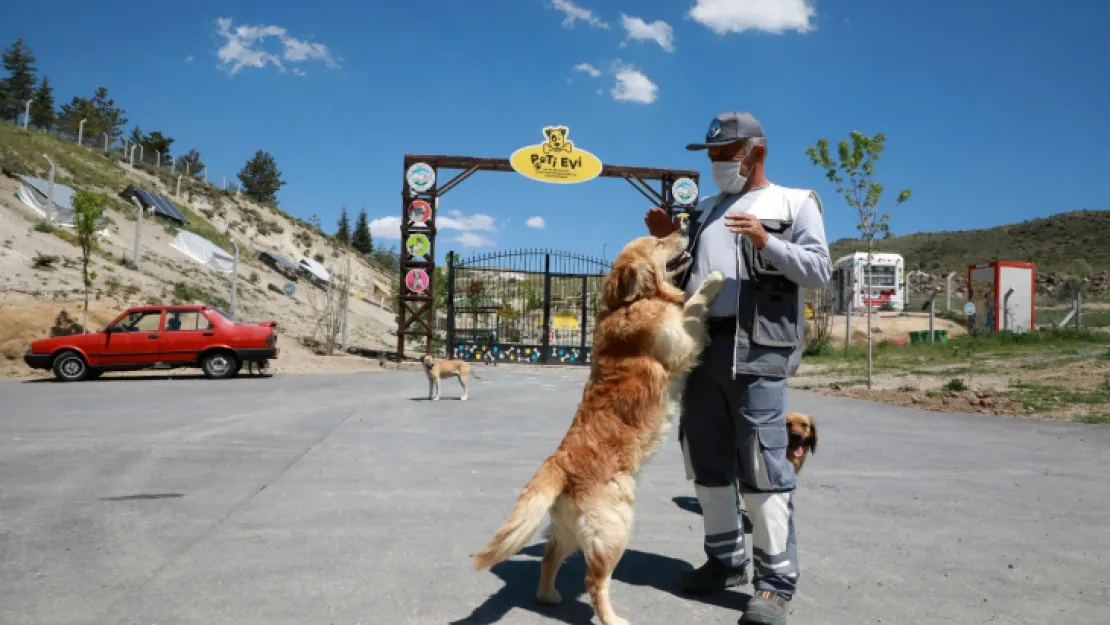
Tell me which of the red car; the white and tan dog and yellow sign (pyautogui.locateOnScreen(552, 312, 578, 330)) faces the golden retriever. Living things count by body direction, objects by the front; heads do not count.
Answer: the yellow sign

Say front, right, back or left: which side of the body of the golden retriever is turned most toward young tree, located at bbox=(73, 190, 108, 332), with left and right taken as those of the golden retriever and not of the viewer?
left

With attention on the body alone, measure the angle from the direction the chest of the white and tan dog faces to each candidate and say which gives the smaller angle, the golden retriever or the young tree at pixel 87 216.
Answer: the young tree

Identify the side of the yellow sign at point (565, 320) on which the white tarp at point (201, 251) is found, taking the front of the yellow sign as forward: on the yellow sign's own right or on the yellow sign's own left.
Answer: on the yellow sign's own right

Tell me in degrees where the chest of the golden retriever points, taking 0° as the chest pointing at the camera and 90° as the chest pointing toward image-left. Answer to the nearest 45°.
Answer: approximately 225°

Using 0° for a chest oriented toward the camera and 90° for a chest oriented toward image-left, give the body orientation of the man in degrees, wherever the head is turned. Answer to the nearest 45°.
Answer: approximately 45°

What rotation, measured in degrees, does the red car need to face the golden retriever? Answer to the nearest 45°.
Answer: approximately 90° to its left

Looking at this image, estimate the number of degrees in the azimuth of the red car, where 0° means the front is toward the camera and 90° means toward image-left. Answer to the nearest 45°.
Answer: approximately 90°

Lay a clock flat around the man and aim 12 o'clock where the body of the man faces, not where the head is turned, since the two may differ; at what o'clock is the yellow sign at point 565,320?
The yellow sign is roughly at 4 o'clock from the man.

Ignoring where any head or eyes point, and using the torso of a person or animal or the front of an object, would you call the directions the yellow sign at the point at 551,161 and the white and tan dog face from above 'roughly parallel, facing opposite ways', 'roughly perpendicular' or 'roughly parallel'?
roughly perpendicular

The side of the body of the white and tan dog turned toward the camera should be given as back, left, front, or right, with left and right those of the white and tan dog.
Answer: left

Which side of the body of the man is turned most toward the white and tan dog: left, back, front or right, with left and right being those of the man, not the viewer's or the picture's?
right

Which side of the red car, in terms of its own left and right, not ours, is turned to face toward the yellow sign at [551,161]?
back

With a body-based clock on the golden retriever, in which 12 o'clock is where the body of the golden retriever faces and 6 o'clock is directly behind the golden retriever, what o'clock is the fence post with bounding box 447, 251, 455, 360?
The fence post is roughly at 10 o'clock from the golden retriever.
